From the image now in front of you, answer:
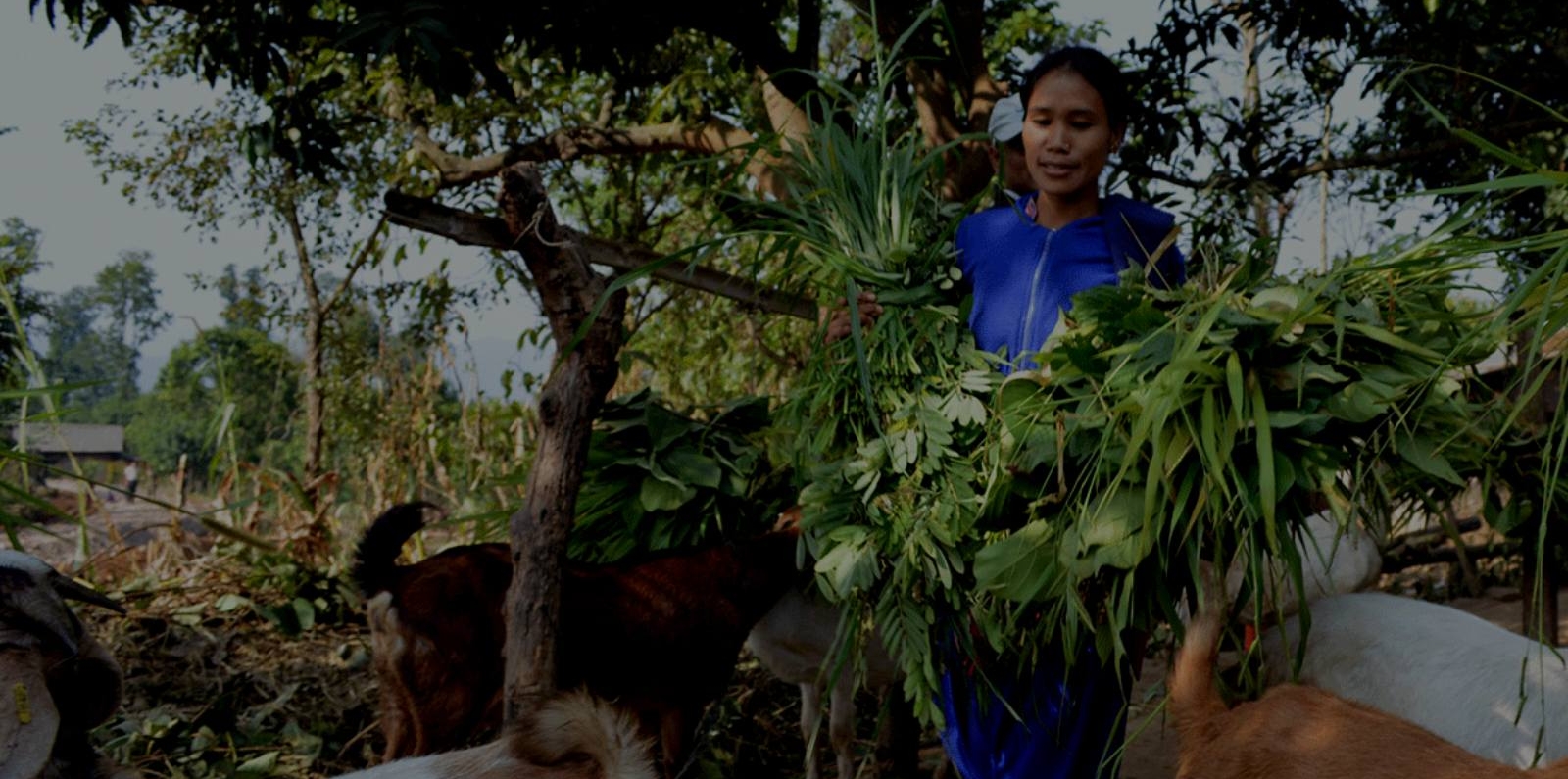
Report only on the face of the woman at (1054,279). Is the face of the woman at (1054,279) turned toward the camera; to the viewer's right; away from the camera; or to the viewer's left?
toward the camera

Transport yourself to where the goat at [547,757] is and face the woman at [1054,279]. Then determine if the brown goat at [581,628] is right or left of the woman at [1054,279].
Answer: left

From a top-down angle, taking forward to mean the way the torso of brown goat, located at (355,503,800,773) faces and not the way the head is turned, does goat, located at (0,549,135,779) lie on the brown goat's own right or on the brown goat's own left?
on the brown goat's own right

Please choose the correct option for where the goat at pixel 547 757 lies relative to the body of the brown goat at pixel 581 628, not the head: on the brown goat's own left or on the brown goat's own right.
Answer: on the brown goat's own right

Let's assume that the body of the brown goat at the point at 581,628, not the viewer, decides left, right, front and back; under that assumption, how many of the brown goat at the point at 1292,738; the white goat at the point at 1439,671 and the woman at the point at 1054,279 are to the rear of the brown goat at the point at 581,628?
0

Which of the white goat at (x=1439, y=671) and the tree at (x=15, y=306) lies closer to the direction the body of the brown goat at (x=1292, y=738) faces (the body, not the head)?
the white goat

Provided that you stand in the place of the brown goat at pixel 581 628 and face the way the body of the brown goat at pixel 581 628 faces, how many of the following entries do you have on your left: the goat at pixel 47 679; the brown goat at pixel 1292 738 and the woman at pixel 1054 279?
0

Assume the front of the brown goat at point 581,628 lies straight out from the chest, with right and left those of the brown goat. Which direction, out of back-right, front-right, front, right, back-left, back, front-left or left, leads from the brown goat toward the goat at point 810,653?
front-left

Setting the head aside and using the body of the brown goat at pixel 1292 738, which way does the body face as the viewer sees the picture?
to the viewer's right

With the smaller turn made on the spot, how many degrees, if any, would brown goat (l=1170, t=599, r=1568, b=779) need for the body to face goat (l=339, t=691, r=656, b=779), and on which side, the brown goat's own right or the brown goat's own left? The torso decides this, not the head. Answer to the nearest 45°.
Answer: approximately 135° to the brown goat's own right

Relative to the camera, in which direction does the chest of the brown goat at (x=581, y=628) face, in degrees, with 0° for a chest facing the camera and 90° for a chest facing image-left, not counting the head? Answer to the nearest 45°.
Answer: approximately 270°

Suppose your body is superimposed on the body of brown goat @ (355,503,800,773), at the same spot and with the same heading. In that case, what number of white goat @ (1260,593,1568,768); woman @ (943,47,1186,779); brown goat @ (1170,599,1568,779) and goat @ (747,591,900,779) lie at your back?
0

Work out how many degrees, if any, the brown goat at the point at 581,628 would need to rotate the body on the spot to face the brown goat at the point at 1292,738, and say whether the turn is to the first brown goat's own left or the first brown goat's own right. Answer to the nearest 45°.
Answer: approximately 45° to the first brown goat's own right

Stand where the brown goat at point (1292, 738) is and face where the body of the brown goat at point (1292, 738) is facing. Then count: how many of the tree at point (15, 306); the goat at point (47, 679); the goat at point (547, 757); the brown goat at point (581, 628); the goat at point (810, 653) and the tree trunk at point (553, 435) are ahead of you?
0
